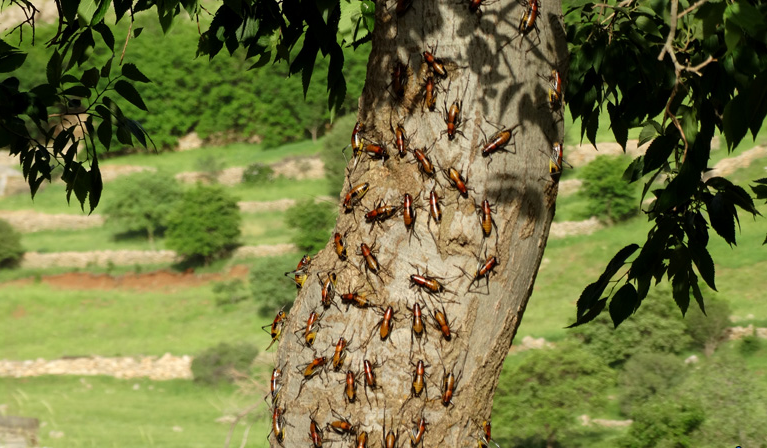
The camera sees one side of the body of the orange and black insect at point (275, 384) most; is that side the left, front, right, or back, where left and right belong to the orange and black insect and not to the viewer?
right

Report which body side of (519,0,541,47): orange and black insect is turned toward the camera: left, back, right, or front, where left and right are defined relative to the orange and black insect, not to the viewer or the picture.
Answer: back

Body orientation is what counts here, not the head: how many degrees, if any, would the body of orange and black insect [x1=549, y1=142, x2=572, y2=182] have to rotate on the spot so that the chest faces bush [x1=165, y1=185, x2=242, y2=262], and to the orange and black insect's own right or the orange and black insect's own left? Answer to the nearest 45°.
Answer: approximately 45° to the orange and black insect's own left

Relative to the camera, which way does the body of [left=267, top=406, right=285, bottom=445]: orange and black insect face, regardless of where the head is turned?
away from the camera
